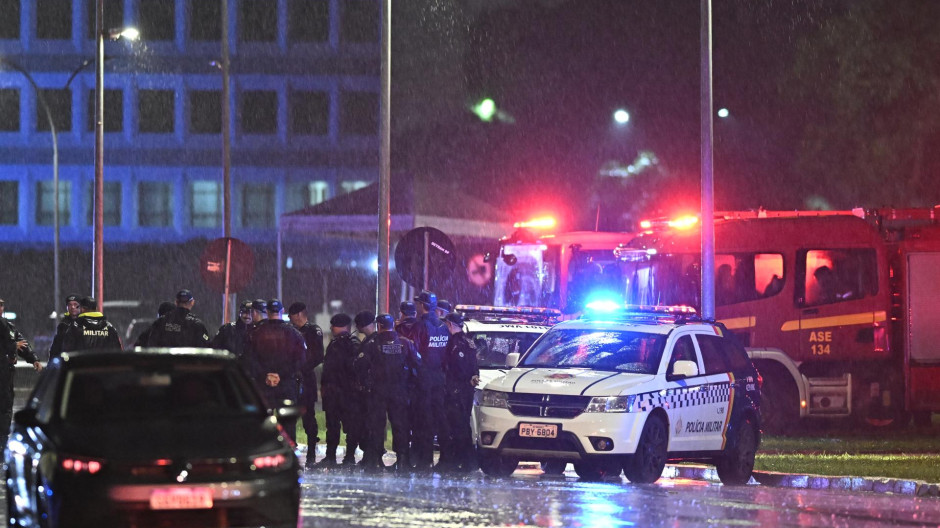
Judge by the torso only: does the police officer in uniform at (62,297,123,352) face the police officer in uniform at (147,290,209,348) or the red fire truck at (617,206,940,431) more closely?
the red fire truck

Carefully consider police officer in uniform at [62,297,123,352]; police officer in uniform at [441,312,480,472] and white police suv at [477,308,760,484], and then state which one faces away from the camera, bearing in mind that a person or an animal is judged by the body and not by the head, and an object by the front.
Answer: police officer in uniform at [62,297,123,352]

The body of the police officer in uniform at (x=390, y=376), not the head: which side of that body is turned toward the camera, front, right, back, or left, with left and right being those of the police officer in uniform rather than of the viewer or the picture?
back

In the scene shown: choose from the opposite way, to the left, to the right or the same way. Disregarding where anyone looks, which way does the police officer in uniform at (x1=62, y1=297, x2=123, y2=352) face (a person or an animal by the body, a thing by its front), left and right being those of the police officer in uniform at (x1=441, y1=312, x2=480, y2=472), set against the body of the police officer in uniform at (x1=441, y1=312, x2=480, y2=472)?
to the right

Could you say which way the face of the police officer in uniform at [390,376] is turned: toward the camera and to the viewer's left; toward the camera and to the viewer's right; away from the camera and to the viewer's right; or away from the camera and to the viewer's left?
away from the camera and to the viewer's left

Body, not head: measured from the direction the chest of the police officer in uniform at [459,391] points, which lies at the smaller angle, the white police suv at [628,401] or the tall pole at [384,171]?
the tall pole

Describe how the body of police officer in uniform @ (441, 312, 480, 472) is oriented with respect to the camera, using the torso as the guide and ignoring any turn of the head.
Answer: to the viewer's left

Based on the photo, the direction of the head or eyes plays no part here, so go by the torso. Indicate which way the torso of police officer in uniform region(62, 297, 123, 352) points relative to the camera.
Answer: away from the camera

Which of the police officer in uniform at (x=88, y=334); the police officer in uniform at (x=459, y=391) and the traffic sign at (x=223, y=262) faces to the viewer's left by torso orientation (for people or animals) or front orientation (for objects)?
the police officer in uniform at (x=459, y=391)

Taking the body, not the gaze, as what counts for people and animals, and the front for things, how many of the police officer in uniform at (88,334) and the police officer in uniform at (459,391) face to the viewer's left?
1

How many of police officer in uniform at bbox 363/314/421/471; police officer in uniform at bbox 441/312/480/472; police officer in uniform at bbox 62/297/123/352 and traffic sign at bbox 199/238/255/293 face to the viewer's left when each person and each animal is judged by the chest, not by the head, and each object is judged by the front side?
1

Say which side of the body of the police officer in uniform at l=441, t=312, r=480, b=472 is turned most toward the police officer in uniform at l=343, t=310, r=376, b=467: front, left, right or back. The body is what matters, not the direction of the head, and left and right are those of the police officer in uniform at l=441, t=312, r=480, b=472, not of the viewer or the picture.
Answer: front

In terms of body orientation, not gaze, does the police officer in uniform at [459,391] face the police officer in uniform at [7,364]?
yes
